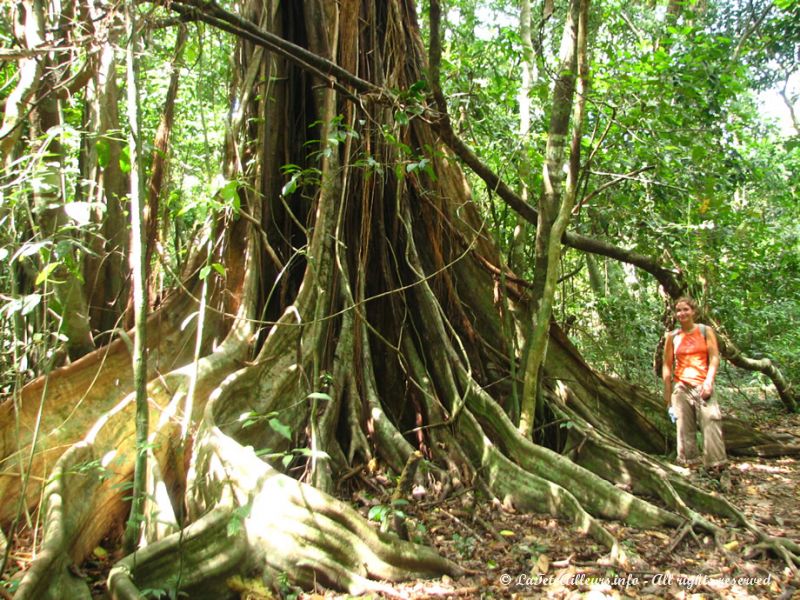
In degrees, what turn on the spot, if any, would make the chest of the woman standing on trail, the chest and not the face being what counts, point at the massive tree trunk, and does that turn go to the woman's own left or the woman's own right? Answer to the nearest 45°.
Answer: approximately 45° to the woman's own right

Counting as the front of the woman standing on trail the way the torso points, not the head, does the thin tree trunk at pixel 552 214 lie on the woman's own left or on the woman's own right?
on the woman's own right

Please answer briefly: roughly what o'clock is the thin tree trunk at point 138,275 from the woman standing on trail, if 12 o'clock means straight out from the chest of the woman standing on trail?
The thin tree trunk is roughly at 1 o'clock from the woman standing on trail.

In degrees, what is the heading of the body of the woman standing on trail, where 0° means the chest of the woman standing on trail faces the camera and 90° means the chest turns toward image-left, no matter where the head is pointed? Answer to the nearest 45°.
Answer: approximately 0°
